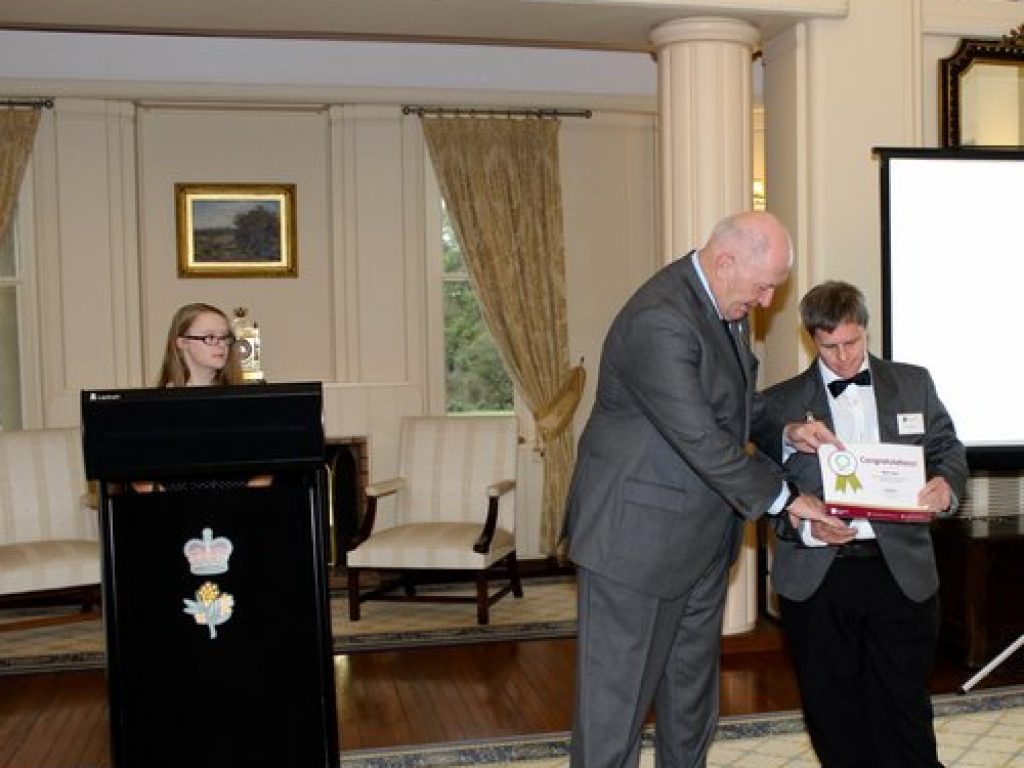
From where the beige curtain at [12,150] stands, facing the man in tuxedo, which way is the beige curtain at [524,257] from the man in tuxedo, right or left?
left

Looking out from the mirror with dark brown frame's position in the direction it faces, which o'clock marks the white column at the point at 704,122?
The white column is roughly at 2 o'clock from the mirror with dark brown frame.

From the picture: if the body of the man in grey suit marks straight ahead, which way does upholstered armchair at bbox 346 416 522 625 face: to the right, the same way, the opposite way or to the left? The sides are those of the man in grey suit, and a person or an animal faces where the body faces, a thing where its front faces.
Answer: to the right

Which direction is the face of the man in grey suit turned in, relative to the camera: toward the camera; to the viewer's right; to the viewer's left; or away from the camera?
to the viewer's right

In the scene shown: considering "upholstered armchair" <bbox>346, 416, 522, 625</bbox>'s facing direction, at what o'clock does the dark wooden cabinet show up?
The dark wooden cabinet is roughly at 9 o'clock from the upholstered armchair.

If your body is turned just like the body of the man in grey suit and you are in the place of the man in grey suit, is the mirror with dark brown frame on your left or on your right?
on your left

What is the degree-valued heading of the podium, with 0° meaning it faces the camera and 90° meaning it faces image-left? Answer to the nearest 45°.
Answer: approximately 0°

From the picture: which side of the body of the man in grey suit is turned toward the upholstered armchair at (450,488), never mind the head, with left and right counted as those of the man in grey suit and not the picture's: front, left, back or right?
back
